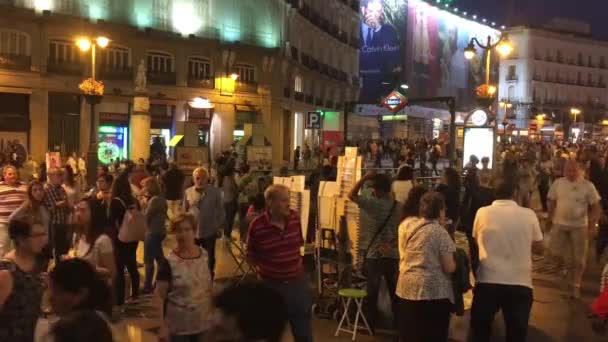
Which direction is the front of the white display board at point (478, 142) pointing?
toward the camera

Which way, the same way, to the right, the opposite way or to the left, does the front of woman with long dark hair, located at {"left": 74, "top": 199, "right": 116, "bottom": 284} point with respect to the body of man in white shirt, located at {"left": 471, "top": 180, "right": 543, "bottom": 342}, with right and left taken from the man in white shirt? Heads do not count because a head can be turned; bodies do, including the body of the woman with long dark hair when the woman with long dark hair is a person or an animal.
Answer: the opposite way

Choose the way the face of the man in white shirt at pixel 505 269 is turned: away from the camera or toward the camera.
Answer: away from the camera

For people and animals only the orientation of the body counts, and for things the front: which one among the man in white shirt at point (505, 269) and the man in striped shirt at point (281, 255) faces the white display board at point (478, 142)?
the man in white shirt

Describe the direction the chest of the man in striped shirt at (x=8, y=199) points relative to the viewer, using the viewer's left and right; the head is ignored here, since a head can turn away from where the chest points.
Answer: facing the viewer and to the right of the viewer

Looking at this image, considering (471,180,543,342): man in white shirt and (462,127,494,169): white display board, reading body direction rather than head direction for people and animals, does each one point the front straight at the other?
yes

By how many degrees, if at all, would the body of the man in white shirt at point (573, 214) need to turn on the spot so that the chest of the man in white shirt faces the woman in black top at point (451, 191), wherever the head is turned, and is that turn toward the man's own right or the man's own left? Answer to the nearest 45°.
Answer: approximately 90° to the man's own right

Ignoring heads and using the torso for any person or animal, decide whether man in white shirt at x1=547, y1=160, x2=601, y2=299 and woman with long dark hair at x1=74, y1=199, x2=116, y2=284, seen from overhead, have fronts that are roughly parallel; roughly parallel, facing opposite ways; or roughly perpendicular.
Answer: roughly parallel

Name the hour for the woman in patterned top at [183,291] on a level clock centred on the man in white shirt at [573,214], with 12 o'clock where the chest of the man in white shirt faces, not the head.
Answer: The woman in patterned top is roughly at 1 o'clock from the man in white shirt.

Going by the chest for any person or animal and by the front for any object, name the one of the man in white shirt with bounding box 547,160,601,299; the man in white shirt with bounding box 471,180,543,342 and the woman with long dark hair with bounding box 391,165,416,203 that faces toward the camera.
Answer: the man in white shirt with bounding box 547,160,601,299

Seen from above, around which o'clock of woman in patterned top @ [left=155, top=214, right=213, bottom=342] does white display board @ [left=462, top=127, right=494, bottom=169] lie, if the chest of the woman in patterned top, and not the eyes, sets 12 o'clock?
The white display board is roughly at 7 o'clock from the woman in patterned top.

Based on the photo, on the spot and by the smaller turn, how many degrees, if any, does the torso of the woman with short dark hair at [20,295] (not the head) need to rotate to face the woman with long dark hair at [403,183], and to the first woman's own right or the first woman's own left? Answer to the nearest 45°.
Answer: approximately 90° to the first woman's own left

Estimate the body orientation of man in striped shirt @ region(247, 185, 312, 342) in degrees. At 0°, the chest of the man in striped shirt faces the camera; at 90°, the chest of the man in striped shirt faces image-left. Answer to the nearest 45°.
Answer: approximately 315°

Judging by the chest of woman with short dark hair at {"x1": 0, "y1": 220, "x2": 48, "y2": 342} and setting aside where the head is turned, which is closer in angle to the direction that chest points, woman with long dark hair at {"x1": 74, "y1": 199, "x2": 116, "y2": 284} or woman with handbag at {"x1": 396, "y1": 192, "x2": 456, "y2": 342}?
the woman with handbag
